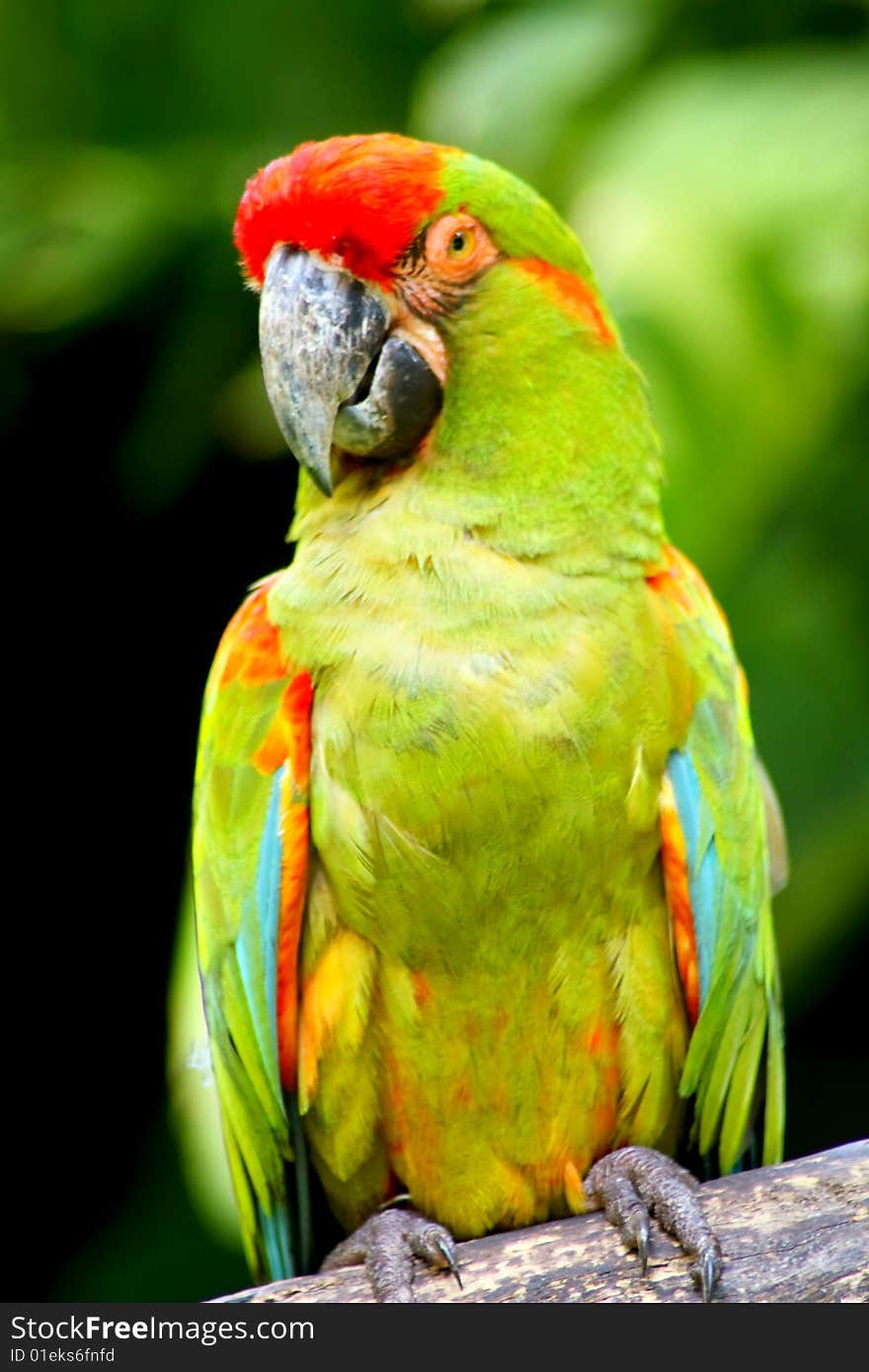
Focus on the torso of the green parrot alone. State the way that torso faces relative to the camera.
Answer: toward the camera
